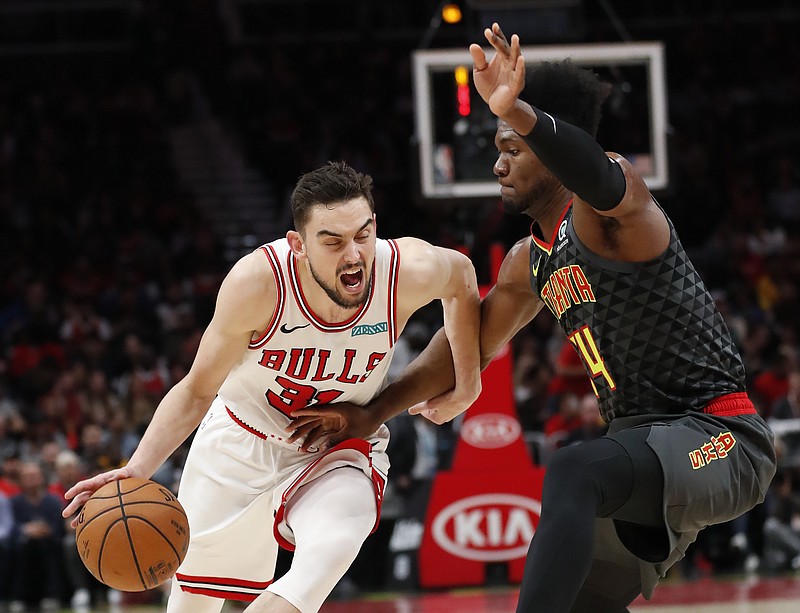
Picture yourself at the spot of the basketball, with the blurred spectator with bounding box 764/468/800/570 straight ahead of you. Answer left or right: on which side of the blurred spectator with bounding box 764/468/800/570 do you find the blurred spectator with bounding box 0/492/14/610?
left

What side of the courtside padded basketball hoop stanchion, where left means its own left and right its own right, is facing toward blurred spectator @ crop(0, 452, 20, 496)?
right

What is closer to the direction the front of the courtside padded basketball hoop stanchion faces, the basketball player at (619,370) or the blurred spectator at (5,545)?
the basketball player

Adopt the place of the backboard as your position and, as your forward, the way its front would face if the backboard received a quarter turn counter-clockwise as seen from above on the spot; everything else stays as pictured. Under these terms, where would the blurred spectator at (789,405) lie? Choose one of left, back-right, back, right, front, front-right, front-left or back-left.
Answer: front-left

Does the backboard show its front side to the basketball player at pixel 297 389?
yes

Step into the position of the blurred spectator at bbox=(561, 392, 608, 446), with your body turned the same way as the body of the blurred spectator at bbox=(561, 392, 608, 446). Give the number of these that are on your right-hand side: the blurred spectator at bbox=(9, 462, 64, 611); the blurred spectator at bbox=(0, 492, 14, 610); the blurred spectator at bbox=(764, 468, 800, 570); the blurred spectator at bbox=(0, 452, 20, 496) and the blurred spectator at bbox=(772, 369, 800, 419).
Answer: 3

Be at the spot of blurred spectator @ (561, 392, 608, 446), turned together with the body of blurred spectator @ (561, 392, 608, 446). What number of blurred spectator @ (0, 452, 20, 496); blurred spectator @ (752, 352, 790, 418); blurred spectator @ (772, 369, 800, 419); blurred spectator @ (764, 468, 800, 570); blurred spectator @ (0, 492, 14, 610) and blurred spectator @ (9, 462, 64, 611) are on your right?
3
